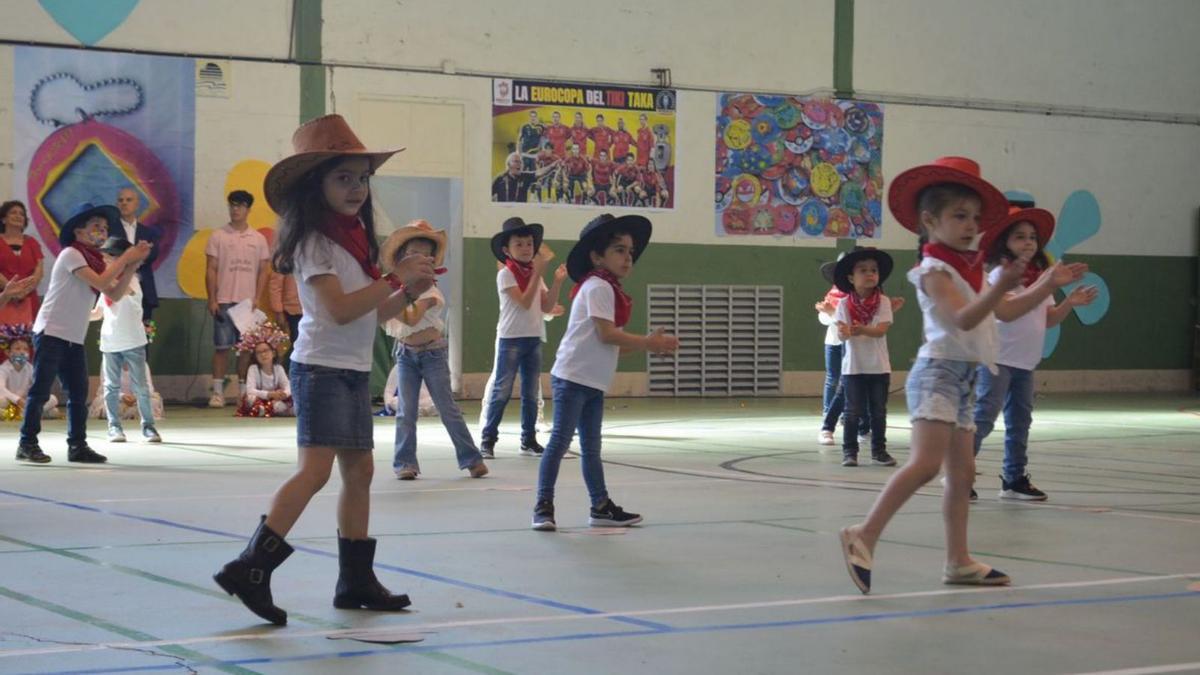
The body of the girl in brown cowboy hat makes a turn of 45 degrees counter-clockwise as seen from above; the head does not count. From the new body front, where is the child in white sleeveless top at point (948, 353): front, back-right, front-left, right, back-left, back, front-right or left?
front-right

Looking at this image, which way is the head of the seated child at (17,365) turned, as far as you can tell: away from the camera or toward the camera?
toward the camera

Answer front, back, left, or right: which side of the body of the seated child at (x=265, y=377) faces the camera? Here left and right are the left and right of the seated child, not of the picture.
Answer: front

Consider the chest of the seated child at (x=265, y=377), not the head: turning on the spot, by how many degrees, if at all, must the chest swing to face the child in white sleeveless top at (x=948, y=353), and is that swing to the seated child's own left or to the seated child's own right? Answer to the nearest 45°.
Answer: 0° — they already face them

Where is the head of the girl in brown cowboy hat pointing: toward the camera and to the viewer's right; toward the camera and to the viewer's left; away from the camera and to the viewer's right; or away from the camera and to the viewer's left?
toward the camera and to the viewer's right

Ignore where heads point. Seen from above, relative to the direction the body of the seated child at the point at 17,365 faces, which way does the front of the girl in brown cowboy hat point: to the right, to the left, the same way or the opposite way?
to the left

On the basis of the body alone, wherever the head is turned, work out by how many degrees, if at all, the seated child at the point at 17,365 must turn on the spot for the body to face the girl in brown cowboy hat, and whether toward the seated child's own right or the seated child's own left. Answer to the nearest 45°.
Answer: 0° — they already face them

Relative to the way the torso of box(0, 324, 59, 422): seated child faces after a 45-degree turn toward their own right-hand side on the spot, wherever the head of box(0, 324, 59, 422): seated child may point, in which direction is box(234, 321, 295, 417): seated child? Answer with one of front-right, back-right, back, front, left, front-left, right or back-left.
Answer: back-left

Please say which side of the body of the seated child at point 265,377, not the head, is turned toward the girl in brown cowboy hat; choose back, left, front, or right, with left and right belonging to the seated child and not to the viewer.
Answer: front

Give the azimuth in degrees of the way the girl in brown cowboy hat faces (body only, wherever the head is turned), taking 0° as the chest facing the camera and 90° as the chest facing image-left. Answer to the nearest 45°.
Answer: approximately 270°

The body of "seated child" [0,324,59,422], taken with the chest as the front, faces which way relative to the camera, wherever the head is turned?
toward the camera

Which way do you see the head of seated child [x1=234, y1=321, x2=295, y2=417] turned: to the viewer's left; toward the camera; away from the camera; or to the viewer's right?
toward the camera
